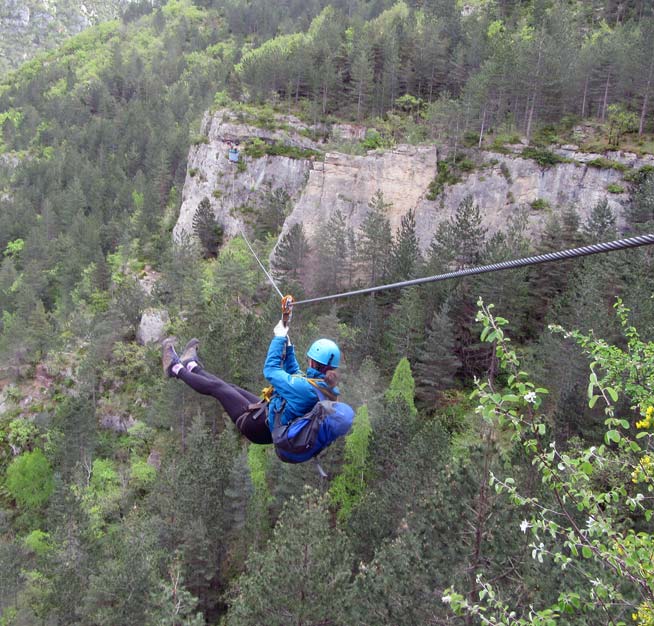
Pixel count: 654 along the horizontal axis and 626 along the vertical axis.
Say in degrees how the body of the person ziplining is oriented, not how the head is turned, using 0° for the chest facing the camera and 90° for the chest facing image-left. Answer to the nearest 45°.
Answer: approximately 135°

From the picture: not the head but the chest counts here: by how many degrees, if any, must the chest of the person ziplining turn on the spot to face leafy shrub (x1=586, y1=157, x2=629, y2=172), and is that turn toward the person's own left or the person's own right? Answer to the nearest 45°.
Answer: approximately 90° to the person's own right

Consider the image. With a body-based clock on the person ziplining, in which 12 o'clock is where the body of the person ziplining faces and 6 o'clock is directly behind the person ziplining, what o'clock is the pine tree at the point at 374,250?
The pine tree is roughly at 2 o'clock from the person ziplining.

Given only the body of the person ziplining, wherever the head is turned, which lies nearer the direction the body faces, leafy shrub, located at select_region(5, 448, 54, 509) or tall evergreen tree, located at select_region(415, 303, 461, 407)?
the leafy shrub

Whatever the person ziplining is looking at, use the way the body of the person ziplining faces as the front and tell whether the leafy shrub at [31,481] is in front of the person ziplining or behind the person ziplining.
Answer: in front

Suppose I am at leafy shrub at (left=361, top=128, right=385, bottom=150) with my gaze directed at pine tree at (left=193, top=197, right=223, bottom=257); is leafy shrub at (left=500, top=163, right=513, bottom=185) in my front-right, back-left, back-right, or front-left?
back-left

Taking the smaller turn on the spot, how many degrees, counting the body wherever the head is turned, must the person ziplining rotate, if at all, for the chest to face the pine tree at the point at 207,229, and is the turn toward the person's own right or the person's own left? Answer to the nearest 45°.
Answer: approximately 45° to the person's own right

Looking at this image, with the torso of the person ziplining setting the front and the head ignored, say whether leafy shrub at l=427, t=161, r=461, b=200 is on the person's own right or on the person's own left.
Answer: on the person's own right

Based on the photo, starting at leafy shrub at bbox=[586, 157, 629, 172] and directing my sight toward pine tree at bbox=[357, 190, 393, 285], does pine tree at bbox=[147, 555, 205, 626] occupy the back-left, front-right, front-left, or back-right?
front-left

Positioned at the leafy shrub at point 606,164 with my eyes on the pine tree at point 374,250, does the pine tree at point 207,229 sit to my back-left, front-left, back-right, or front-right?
front-right

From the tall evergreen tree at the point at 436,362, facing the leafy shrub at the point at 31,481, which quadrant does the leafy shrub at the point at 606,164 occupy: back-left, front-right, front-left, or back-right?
back-right

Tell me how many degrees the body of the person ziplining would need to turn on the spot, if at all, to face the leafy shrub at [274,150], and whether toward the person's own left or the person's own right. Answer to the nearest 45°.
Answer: approximately 45° to the person's own right

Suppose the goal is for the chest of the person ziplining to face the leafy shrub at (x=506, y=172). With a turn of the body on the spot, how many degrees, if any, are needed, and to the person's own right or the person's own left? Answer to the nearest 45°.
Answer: approximately 90° to the person's own right
